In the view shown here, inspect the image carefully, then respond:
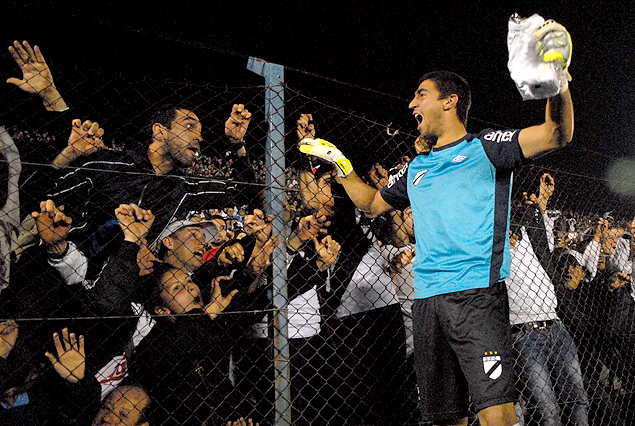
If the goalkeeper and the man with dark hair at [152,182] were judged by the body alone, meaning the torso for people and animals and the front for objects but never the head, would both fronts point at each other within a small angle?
no

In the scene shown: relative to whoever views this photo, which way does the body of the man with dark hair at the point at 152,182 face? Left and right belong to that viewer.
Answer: facing the viewer and to the right of the viewer

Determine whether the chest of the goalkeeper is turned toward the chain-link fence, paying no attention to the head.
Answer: no

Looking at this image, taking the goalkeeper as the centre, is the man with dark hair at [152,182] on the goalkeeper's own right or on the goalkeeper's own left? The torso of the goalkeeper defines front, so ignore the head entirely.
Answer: on the goalkeeper's own right

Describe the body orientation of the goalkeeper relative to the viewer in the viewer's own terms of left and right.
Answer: facing the viewer and to the left of the viewer

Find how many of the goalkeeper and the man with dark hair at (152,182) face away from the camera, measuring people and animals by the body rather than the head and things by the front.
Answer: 0

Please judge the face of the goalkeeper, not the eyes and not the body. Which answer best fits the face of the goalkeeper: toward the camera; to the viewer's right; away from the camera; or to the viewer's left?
to the viewer's left
